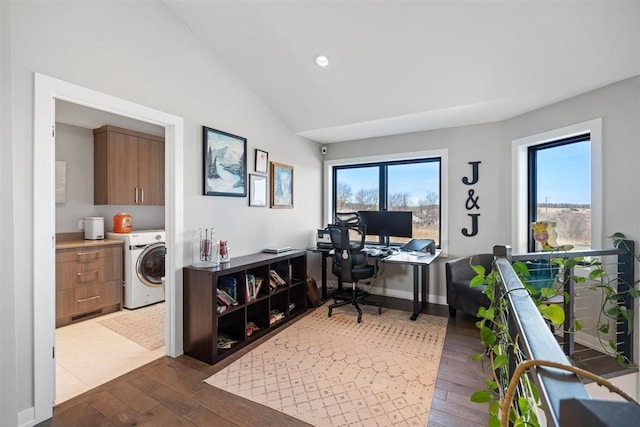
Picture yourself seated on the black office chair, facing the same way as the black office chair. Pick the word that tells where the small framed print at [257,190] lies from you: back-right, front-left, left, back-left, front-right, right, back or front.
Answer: back-left

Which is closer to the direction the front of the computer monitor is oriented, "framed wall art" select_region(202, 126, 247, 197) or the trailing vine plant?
the trailing vine plant

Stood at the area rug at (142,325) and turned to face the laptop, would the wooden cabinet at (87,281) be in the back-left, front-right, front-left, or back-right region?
back-left

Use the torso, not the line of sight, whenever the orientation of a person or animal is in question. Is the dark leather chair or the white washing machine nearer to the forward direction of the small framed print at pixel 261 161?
the dark leather chair

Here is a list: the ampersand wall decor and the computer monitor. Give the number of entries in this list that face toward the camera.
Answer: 2
